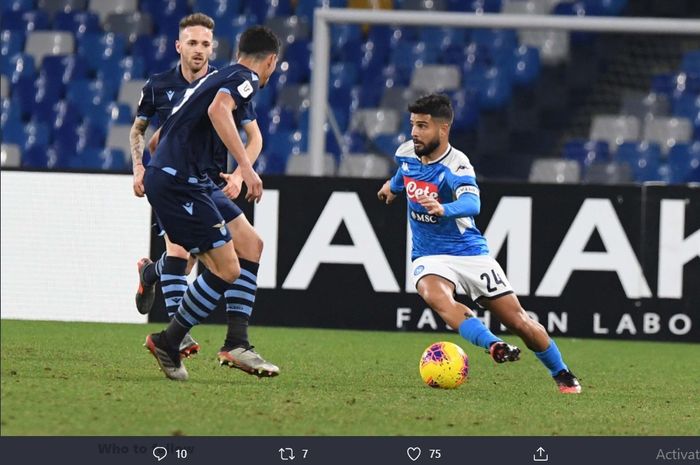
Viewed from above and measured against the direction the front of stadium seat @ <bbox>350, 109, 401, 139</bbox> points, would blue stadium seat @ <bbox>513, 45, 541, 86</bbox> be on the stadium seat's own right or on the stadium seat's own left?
on the stadium seat's own left

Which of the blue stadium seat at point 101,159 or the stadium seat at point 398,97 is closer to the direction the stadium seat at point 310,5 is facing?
the stadium seat

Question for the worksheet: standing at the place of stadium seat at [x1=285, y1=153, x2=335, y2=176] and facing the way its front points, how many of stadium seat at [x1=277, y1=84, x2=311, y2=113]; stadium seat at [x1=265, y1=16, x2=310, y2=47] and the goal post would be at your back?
2

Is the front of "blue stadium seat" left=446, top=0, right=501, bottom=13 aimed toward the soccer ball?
yes

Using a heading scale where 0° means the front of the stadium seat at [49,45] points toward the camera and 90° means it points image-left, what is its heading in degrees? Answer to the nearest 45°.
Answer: approximately 0°

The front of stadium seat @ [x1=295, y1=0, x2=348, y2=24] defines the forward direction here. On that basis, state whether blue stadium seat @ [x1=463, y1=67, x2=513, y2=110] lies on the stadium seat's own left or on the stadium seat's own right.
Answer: on the stadium seat's own left

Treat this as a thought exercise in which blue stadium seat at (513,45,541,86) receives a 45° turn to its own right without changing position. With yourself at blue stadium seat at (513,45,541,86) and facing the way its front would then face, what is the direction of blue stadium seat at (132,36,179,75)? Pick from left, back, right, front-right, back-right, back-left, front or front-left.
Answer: front-right

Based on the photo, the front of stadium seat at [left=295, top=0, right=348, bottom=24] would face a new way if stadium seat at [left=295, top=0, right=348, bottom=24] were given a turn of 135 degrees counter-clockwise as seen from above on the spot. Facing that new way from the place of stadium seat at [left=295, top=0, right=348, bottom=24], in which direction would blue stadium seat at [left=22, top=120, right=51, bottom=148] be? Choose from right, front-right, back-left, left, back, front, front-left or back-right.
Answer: back-left

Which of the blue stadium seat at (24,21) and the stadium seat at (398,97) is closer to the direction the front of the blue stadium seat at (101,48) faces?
the stadium seat

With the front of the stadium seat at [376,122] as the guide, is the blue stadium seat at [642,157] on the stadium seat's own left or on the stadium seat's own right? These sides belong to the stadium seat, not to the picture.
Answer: on the stadium seat's own left

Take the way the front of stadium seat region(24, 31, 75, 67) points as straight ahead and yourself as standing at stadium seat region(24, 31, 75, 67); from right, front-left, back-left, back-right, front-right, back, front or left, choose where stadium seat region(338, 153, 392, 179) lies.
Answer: front-left

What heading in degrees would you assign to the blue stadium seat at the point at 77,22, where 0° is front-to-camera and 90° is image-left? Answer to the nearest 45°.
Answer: approximately 0°
